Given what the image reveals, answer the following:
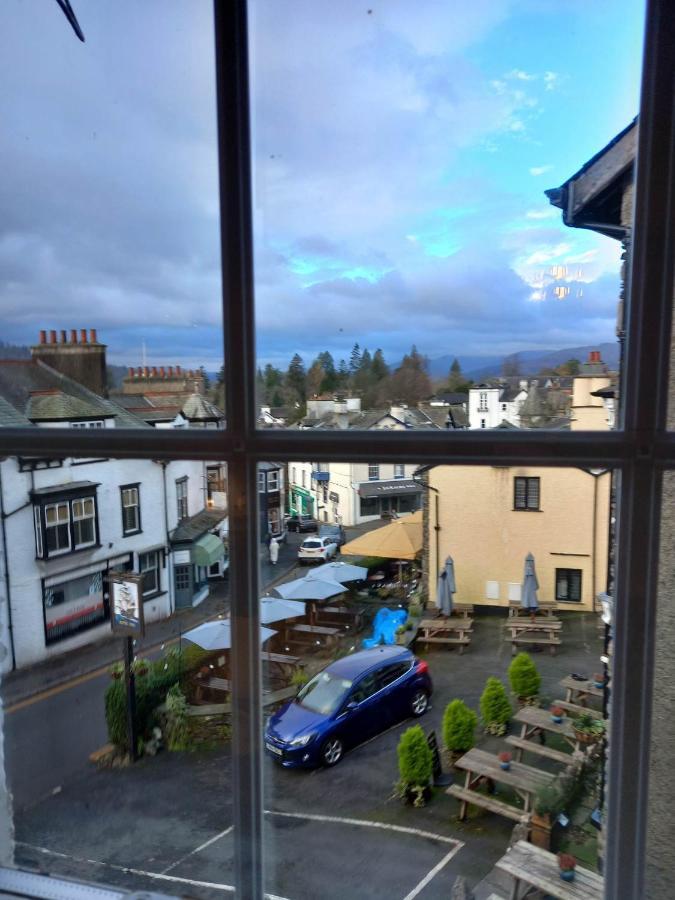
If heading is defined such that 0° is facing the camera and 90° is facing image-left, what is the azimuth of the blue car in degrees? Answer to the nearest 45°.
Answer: approximately 45°

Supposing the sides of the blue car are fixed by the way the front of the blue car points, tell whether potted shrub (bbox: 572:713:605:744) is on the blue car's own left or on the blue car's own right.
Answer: on the blue car's own left
